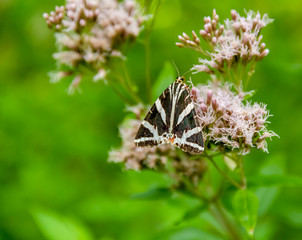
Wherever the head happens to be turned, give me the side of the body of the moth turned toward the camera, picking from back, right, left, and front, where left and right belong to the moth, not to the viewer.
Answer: back
